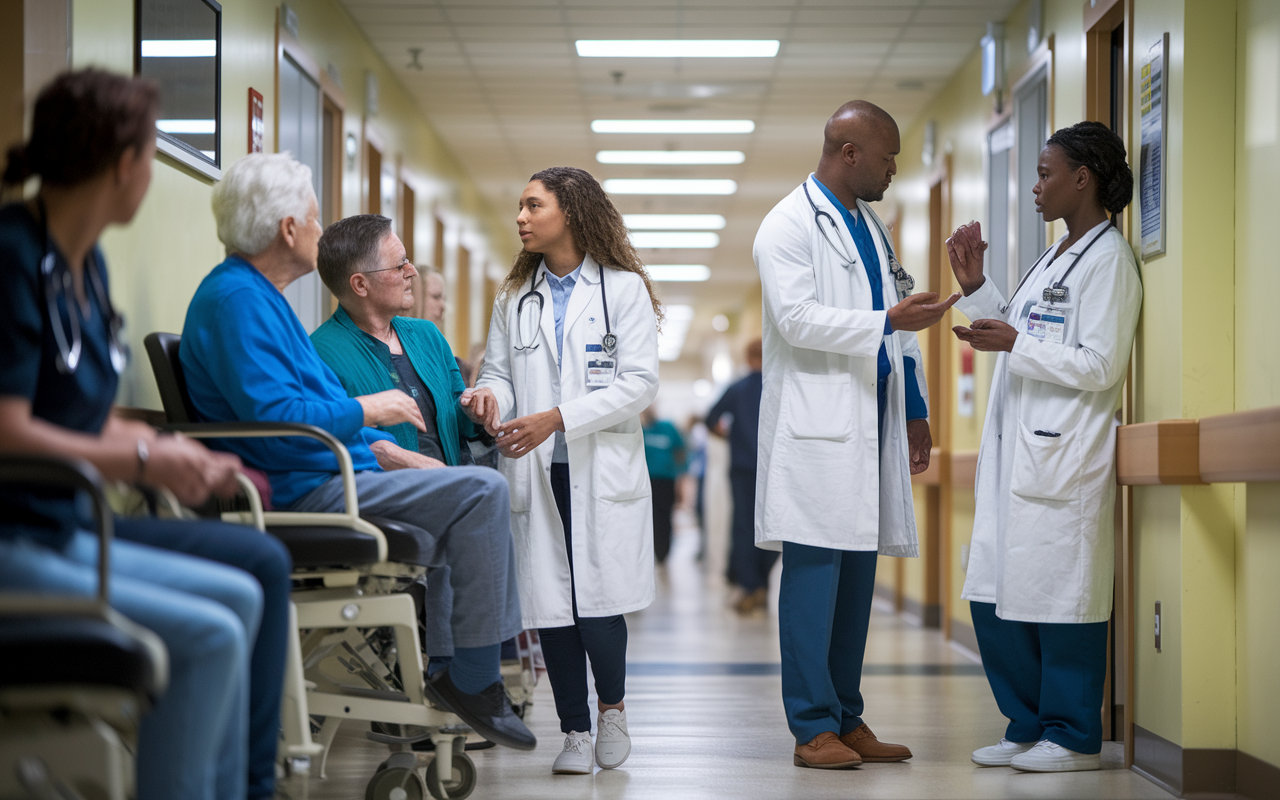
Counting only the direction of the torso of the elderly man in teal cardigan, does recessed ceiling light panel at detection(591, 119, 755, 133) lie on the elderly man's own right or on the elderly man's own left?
on the elderly man's own left

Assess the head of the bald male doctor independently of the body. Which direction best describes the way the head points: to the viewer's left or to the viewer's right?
to the viewer's right

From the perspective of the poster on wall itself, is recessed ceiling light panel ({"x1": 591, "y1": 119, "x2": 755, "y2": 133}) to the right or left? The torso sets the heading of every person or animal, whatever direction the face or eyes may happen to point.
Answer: on its right

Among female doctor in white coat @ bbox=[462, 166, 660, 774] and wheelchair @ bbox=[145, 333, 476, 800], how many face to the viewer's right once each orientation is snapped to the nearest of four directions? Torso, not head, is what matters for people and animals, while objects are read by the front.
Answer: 1

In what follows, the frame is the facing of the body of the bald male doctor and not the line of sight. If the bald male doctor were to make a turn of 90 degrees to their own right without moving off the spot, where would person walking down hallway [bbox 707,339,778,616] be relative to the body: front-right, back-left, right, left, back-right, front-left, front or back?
back-right

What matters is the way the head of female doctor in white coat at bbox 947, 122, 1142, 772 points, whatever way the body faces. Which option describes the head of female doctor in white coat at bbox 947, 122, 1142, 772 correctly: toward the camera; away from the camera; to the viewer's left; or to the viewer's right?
to the viewer's left

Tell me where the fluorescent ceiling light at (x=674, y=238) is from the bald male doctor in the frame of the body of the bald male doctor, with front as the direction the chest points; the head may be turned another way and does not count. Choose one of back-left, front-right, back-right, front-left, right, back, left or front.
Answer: back-left

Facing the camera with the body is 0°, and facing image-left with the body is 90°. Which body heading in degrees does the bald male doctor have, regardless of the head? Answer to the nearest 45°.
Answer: approximately 315°

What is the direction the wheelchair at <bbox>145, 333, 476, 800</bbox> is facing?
to the viewer's right

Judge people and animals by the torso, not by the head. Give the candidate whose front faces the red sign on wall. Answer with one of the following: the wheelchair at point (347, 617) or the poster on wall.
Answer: the poster on wall

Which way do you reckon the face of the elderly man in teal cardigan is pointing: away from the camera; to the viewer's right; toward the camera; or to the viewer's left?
to the viewer's right

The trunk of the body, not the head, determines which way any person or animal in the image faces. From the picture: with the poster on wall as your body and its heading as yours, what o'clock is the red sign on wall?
The red sign on wall is roughly at 12 o'clock from the poster on wall.

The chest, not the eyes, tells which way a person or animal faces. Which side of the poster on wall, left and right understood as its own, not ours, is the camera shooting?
left

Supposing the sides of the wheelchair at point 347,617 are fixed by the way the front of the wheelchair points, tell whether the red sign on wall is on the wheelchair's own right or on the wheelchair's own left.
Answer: on the wheelchair's own left

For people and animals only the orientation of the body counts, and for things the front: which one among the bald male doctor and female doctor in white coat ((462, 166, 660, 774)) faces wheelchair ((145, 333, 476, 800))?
the female doctor in white coat
